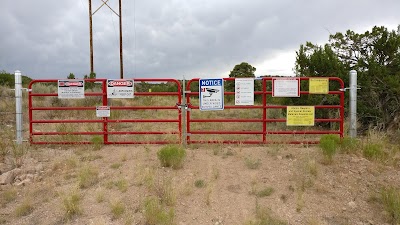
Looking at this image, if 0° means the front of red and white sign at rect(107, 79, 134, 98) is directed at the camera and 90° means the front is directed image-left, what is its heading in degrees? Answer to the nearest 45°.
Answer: approximately 0°

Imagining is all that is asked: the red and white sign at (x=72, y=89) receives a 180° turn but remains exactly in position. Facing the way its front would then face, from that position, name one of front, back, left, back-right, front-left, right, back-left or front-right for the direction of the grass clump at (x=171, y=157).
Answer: back-right

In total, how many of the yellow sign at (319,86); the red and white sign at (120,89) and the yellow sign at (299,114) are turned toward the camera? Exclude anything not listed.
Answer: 3

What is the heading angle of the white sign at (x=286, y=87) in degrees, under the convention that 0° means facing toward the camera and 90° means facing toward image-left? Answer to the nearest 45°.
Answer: approximately 0°

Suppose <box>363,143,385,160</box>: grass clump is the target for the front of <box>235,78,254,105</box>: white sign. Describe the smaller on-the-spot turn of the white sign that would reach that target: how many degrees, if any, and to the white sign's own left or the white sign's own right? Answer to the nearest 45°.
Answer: approximately 90° to the white sign's own left

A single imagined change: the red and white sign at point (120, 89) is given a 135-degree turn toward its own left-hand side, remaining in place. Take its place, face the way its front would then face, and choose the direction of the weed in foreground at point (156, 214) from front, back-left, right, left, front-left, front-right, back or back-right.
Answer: back-right

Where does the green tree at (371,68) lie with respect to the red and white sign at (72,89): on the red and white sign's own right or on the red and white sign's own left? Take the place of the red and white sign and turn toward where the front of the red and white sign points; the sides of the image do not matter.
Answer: on the red and white sign's own left

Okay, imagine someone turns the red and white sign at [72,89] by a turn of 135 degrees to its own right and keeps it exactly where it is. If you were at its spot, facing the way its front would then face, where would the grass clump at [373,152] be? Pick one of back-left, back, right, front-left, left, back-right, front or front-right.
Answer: back

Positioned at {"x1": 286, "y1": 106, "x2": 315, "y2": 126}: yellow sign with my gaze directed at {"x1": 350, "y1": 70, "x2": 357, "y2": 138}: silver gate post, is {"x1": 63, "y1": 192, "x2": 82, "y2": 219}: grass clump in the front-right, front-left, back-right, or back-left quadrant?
back-right

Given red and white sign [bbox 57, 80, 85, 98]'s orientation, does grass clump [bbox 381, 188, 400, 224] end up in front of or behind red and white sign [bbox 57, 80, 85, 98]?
in front
